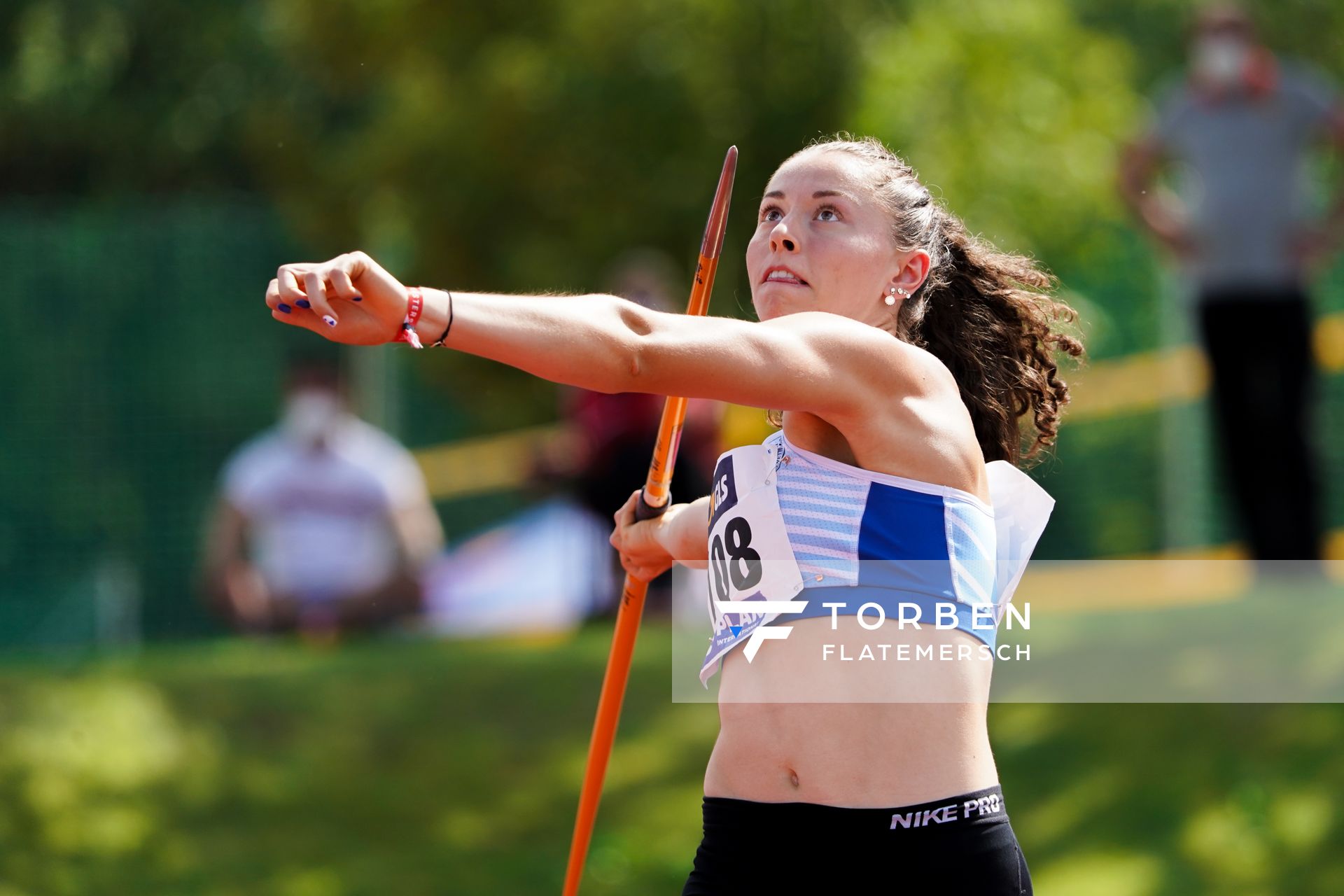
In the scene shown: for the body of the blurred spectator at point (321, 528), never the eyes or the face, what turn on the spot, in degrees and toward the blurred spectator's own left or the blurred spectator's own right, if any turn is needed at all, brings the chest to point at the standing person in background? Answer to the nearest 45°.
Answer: approximately 45° to the blurred spectator's own left

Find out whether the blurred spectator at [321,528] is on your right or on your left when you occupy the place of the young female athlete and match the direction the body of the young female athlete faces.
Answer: on your right

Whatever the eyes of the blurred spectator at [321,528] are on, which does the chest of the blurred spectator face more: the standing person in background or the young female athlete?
the young female athlete

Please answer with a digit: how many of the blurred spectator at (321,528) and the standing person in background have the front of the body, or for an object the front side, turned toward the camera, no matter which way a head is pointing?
2

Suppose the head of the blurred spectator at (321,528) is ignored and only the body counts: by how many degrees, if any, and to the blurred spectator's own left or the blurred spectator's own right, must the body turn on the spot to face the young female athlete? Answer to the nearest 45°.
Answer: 0° — they already face them

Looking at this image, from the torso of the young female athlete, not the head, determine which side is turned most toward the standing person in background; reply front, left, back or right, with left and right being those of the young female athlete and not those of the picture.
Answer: back
